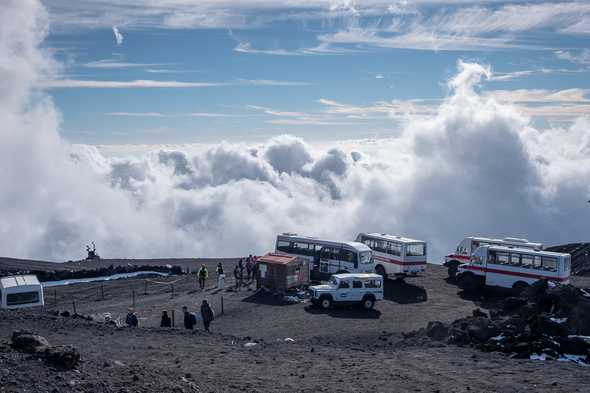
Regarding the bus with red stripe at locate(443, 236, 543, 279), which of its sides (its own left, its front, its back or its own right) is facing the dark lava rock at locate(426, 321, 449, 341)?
left

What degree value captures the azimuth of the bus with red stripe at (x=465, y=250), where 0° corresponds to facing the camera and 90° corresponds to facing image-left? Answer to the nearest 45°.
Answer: approximately 90°

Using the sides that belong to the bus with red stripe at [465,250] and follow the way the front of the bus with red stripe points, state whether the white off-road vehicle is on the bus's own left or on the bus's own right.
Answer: on the bus's own left

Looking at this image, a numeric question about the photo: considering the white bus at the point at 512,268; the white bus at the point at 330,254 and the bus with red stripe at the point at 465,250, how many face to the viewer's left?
2

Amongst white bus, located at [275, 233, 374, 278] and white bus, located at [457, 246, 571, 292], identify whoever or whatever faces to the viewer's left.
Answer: white bus, located at [457, 246, 571, 292]

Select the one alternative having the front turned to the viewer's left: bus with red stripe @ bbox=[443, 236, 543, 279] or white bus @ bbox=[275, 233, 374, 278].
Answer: the bus with red stripe

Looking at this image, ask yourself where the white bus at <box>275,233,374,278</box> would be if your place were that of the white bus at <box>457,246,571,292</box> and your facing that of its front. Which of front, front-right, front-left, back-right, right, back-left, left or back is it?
front

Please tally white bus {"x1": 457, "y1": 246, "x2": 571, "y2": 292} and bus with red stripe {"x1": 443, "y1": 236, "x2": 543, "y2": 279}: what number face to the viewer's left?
2

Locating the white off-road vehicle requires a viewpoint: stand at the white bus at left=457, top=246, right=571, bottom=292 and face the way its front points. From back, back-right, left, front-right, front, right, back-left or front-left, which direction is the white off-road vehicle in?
front-left

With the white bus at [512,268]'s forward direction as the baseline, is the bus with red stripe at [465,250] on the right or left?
on its right

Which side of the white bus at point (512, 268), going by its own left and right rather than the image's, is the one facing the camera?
left

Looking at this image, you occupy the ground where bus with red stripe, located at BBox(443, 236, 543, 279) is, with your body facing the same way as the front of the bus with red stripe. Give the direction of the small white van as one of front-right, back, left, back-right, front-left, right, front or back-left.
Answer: front-left
